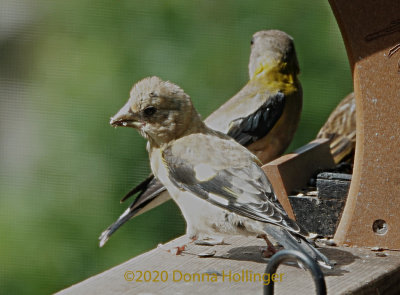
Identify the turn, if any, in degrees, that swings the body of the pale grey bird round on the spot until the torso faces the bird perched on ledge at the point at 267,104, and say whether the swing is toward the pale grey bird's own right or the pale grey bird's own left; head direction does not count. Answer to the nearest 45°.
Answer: approximately 90° to the pale grey bird's own right

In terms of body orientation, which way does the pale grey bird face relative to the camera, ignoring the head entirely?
to the viewer's left

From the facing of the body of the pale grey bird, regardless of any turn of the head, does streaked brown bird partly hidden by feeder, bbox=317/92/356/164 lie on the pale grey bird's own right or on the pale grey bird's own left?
on the pale grey bird's own right
